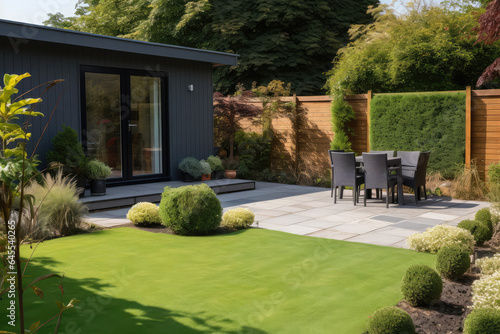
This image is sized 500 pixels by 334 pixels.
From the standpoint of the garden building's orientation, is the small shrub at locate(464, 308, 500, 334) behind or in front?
in front

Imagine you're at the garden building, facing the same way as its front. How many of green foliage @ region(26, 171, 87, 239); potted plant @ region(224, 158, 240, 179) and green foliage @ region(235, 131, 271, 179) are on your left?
2

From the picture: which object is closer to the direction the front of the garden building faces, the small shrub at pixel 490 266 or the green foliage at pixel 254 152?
the small shrub

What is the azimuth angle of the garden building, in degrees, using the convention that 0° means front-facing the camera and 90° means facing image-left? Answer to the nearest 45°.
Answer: approximately 315°

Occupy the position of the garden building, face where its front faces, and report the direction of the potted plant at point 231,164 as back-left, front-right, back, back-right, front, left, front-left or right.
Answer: left

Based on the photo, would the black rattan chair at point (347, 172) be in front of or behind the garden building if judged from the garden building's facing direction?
in front

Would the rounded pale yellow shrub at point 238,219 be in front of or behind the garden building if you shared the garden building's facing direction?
in front
